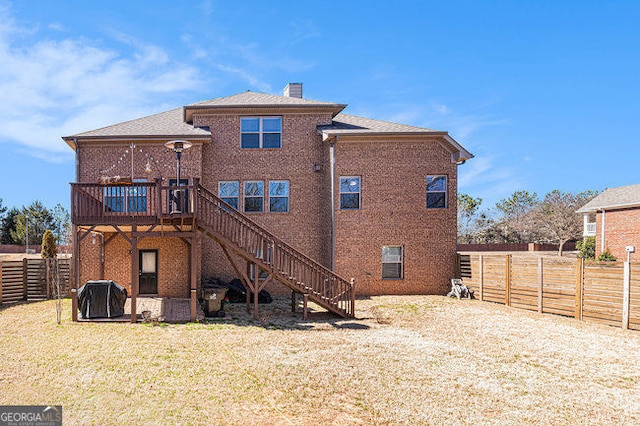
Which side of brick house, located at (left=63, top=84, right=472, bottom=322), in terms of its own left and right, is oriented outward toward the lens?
back

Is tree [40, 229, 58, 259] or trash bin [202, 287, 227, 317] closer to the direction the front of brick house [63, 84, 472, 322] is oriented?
the tree

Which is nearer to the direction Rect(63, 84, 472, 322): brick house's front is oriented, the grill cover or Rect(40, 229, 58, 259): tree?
the tree

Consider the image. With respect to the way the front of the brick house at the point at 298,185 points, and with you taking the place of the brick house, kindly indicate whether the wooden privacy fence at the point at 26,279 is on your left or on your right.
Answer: on your left

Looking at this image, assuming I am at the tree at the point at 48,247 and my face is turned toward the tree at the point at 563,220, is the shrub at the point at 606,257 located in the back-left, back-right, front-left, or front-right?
front-right

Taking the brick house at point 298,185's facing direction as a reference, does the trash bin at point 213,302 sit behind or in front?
behind
